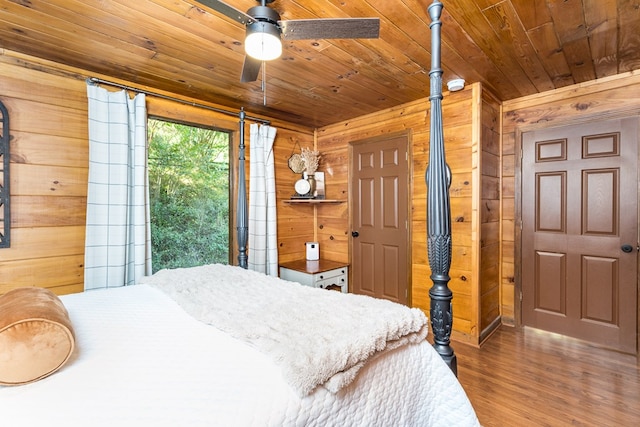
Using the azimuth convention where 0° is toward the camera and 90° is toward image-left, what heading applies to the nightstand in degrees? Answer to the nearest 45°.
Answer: approximately 315°

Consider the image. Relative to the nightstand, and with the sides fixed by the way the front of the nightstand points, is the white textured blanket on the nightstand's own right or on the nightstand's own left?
on the nightstand's own right

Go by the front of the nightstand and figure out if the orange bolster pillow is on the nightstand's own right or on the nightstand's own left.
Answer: on the nightstand's own right

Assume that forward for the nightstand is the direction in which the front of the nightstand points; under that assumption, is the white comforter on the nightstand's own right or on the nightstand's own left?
on the nightstand's own right
